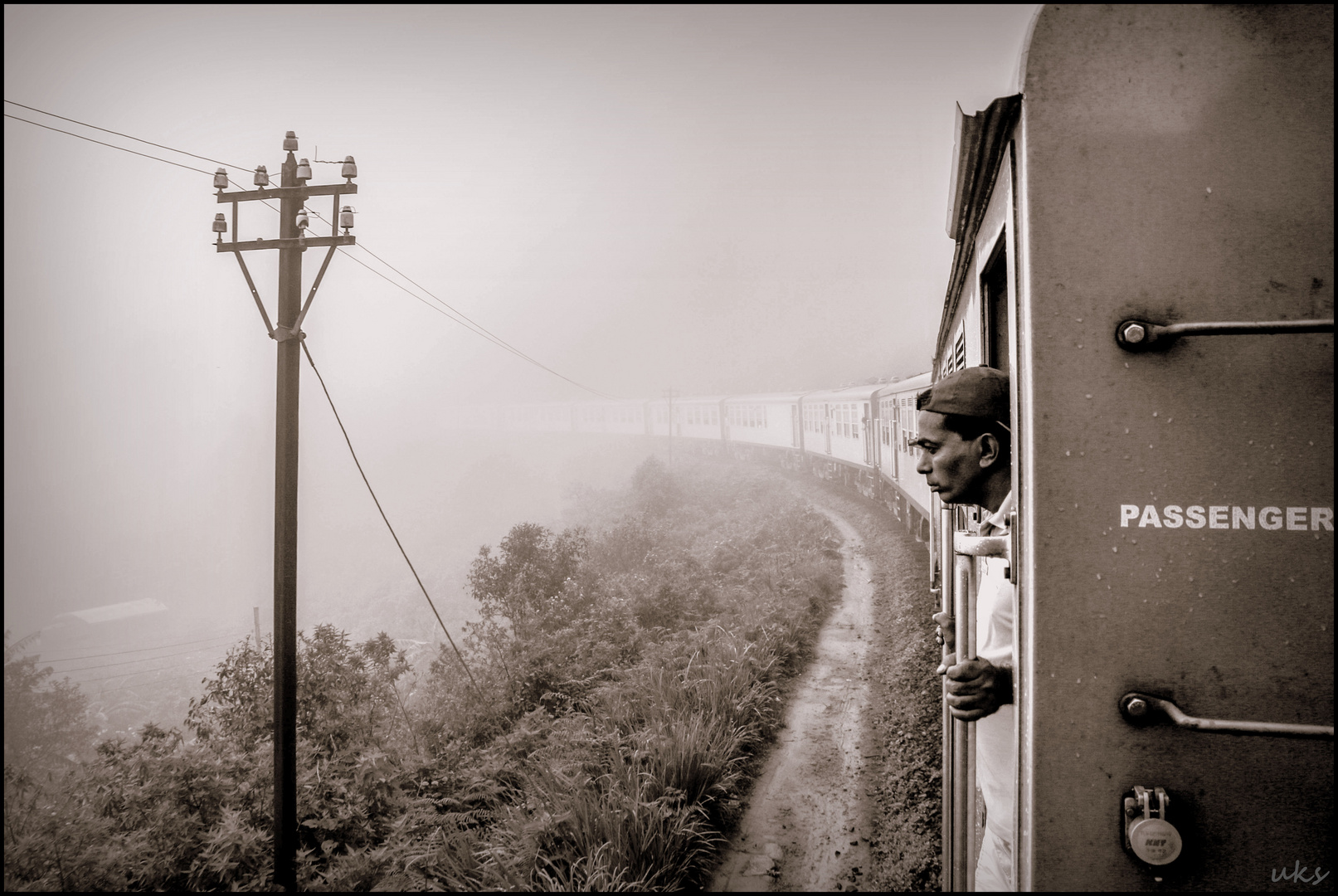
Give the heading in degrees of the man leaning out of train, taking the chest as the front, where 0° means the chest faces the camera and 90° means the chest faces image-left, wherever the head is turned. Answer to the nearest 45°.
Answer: approximately 90°

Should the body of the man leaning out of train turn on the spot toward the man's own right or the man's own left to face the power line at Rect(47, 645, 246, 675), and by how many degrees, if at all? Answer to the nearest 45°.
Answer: approximately 45° to the man's own right
